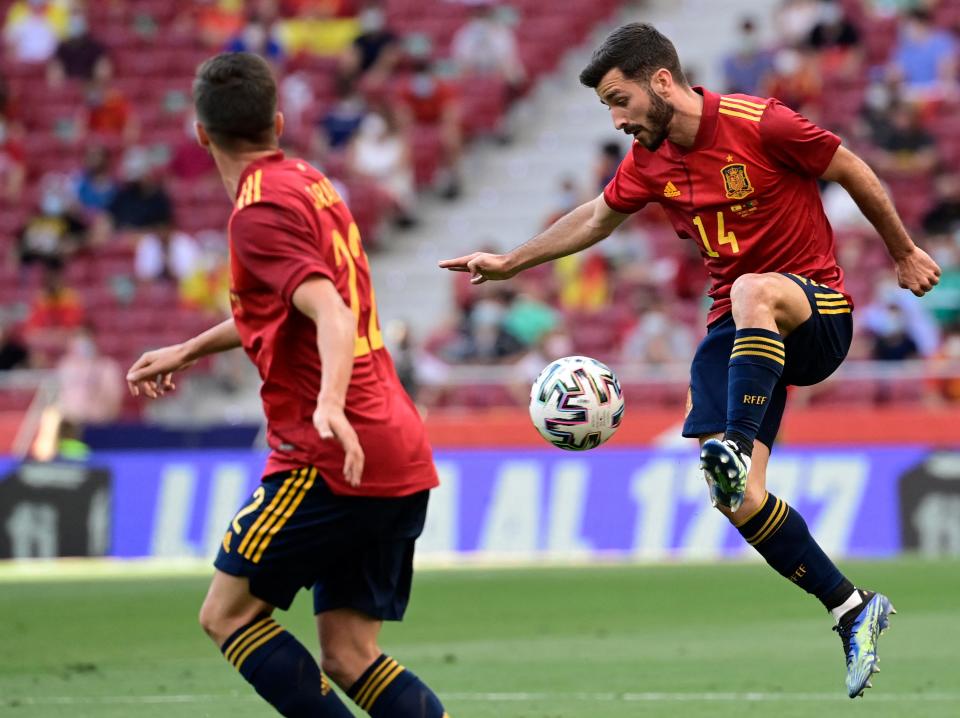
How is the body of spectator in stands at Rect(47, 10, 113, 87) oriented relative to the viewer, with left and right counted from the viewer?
facing the viewer

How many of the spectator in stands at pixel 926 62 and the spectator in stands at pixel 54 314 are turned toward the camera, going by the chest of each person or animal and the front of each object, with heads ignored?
2

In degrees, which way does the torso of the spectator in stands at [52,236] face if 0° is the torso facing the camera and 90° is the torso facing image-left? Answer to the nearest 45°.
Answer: approximately 0°

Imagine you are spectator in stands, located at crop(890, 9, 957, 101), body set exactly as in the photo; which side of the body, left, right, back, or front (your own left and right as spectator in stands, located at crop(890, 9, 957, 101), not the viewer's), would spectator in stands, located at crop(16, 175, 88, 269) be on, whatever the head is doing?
right

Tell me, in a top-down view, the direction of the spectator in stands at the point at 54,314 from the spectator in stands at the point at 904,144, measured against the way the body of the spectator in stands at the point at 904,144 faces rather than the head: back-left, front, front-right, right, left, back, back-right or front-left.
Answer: right

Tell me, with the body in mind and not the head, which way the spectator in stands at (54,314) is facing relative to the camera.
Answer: toward the camera

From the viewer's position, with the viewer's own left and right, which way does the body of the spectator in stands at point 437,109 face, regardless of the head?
facing the viewer

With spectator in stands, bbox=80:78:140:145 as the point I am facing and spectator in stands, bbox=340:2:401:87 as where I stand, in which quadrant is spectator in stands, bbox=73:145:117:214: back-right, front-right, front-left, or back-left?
front-left

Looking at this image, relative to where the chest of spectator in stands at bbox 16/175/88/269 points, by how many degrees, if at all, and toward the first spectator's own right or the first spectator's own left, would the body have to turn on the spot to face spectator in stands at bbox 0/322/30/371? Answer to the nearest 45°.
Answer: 0° — they already face them

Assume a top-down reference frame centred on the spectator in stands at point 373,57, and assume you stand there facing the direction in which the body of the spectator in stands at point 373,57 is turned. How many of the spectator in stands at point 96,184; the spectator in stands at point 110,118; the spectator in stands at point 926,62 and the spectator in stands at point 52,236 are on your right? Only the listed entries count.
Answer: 3

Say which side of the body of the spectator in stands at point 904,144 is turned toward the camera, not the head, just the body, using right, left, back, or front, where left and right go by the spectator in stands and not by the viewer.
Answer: front

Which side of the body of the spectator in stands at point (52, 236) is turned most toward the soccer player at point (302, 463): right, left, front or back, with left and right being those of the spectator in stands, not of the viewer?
front
